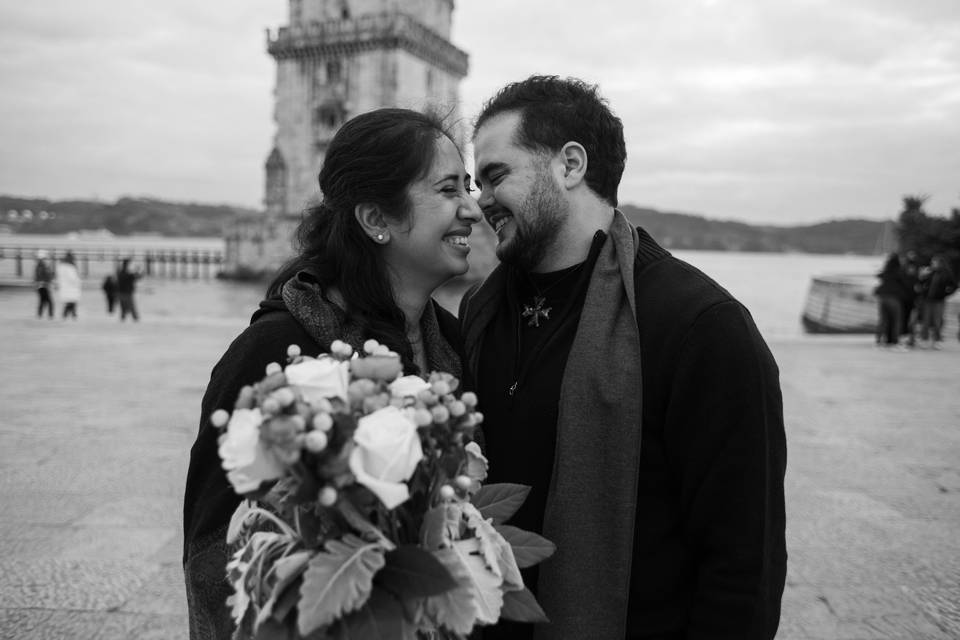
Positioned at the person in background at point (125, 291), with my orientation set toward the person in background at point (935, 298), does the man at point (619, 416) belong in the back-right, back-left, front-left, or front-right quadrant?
front-right

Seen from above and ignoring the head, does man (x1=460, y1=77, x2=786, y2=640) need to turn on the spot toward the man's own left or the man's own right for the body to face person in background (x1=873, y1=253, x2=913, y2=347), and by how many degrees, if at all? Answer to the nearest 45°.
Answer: approximately 135° to the man's own right

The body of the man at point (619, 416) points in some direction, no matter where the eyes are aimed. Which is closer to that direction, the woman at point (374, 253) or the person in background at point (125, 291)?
the woman

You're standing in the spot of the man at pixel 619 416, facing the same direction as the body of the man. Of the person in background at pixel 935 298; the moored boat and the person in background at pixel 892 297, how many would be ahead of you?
0

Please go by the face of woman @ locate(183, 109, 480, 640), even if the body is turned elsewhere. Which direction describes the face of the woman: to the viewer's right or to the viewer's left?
to the viewer's right

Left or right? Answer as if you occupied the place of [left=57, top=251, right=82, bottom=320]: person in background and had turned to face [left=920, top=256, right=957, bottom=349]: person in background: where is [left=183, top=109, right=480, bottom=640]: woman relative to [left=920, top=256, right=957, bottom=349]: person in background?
right

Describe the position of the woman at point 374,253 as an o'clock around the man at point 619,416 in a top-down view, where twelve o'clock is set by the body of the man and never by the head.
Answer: The woman is roughly at 2 o'clock from the man.

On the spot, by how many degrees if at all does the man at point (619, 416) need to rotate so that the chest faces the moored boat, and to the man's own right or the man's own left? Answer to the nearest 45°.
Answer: approximately 135° to the man's own right

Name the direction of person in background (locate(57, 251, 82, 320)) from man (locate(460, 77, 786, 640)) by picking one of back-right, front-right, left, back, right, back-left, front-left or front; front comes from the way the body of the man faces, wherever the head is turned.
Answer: right

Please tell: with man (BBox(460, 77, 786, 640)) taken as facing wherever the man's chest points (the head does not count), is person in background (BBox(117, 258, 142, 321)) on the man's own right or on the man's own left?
on the man's own right

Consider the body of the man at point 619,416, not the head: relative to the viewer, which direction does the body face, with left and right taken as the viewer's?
facing the viewer and to the left of the viewer

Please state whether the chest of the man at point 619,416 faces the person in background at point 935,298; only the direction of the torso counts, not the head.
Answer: no
